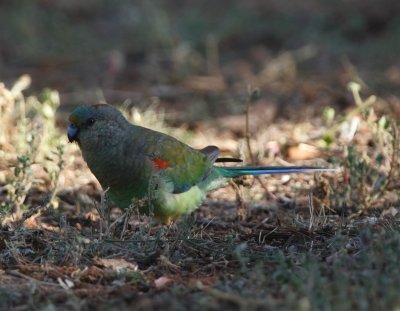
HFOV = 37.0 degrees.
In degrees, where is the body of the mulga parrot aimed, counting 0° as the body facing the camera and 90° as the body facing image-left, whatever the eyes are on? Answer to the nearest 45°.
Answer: approximately 90°

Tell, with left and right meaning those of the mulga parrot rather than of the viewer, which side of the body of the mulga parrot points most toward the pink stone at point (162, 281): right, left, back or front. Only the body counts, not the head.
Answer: left
